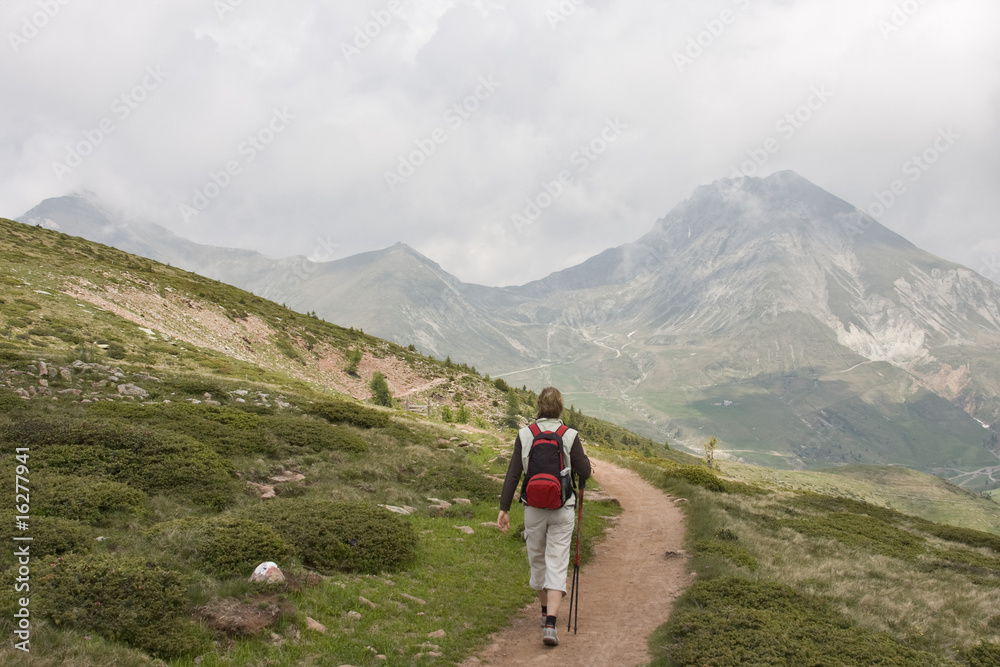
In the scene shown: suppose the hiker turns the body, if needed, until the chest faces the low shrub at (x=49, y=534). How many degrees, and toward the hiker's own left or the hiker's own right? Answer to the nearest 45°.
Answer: approximately 90° to the hiker's own left

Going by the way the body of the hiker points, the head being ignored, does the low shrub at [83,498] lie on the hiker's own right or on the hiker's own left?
on the hiker's own left

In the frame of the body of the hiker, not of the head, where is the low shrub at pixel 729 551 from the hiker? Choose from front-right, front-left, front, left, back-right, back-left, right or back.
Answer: front-right

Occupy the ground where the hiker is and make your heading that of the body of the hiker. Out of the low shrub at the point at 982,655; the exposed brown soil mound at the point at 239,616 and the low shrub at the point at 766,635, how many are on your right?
2

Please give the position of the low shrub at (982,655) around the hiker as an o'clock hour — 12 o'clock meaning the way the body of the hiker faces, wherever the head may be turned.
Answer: The low shrub is roughly at 3 o'clock from the hiker.

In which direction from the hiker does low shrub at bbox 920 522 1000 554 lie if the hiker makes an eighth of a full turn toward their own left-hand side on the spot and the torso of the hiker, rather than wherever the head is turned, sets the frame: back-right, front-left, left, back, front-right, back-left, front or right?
right

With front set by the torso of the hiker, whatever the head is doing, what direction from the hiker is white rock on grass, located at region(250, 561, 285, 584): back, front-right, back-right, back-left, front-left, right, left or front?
left

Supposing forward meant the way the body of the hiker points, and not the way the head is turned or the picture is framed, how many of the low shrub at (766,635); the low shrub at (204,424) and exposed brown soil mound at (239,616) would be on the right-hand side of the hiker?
1

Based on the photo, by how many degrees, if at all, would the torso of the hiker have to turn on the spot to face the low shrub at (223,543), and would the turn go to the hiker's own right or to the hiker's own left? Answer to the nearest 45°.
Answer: approximately 90° to the hiker's own left

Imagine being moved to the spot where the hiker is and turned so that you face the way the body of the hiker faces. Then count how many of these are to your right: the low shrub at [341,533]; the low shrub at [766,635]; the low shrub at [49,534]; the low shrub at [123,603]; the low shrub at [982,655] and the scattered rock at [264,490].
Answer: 2

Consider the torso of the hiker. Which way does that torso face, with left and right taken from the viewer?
facing away from the viewer

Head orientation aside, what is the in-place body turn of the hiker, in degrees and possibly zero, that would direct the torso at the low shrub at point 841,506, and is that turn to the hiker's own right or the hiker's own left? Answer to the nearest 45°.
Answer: approximately 45° to the hiker's own right
